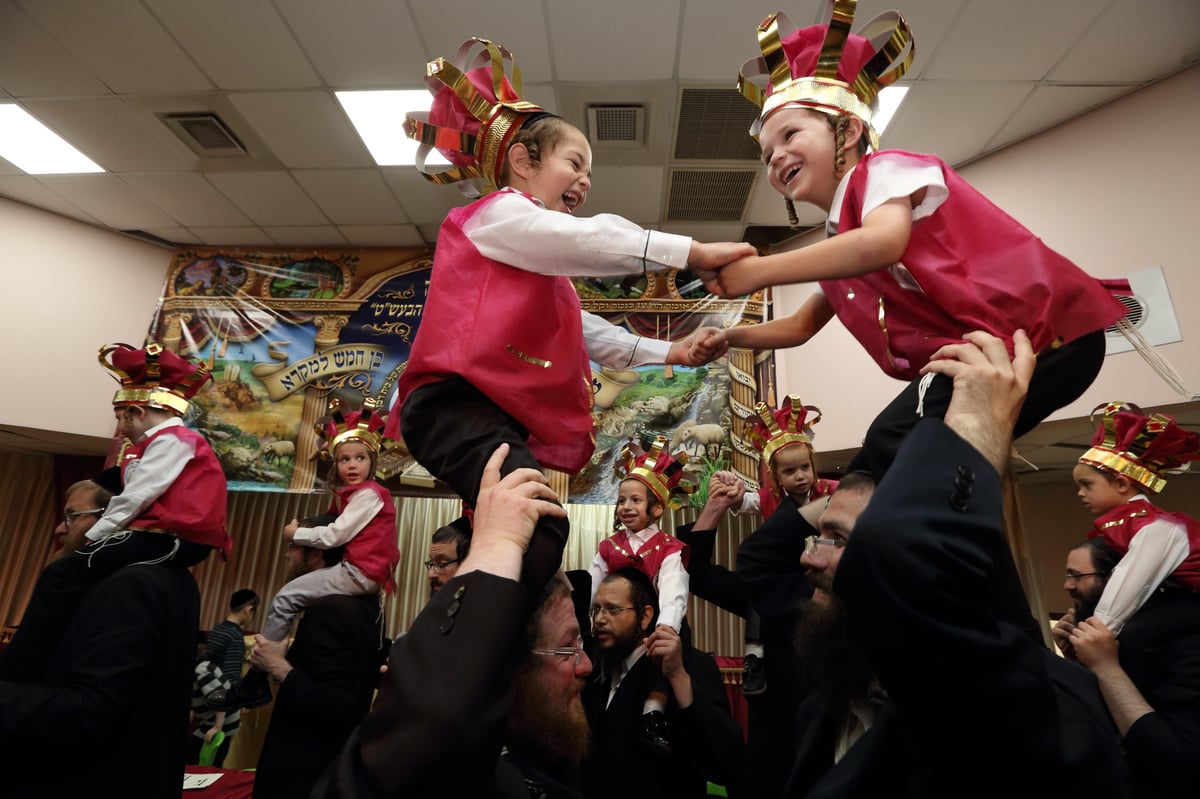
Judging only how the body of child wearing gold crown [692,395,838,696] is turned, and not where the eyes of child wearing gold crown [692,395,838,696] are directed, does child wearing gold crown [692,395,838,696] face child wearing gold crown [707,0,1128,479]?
yes

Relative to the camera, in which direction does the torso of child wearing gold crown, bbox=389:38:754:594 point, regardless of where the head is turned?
to the viewer's right

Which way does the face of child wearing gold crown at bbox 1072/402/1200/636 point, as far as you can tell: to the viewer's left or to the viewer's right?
to the viewer's left

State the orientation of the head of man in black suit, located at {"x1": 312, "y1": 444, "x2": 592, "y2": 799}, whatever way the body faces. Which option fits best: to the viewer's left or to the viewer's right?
to the viewer's right

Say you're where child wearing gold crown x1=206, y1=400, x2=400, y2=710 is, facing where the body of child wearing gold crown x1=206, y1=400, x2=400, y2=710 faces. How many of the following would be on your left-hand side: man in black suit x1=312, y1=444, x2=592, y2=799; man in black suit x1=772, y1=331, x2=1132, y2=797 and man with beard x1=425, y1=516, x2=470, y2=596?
3

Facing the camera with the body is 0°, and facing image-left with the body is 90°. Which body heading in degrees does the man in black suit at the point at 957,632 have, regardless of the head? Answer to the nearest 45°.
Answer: approximately 90°

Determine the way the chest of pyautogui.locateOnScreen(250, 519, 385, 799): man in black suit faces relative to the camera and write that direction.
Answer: to the viewer's left

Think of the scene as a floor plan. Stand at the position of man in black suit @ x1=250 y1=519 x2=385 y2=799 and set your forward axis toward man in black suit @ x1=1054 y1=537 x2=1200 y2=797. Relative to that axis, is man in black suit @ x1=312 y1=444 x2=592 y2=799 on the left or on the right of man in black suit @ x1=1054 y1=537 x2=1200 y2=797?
right

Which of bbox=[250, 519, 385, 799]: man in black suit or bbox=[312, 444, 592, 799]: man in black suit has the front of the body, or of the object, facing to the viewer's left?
bbox=[250, 519, 385, 799]: man in black suit

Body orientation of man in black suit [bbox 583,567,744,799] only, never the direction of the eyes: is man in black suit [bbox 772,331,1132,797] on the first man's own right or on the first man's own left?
on the first man's own left
